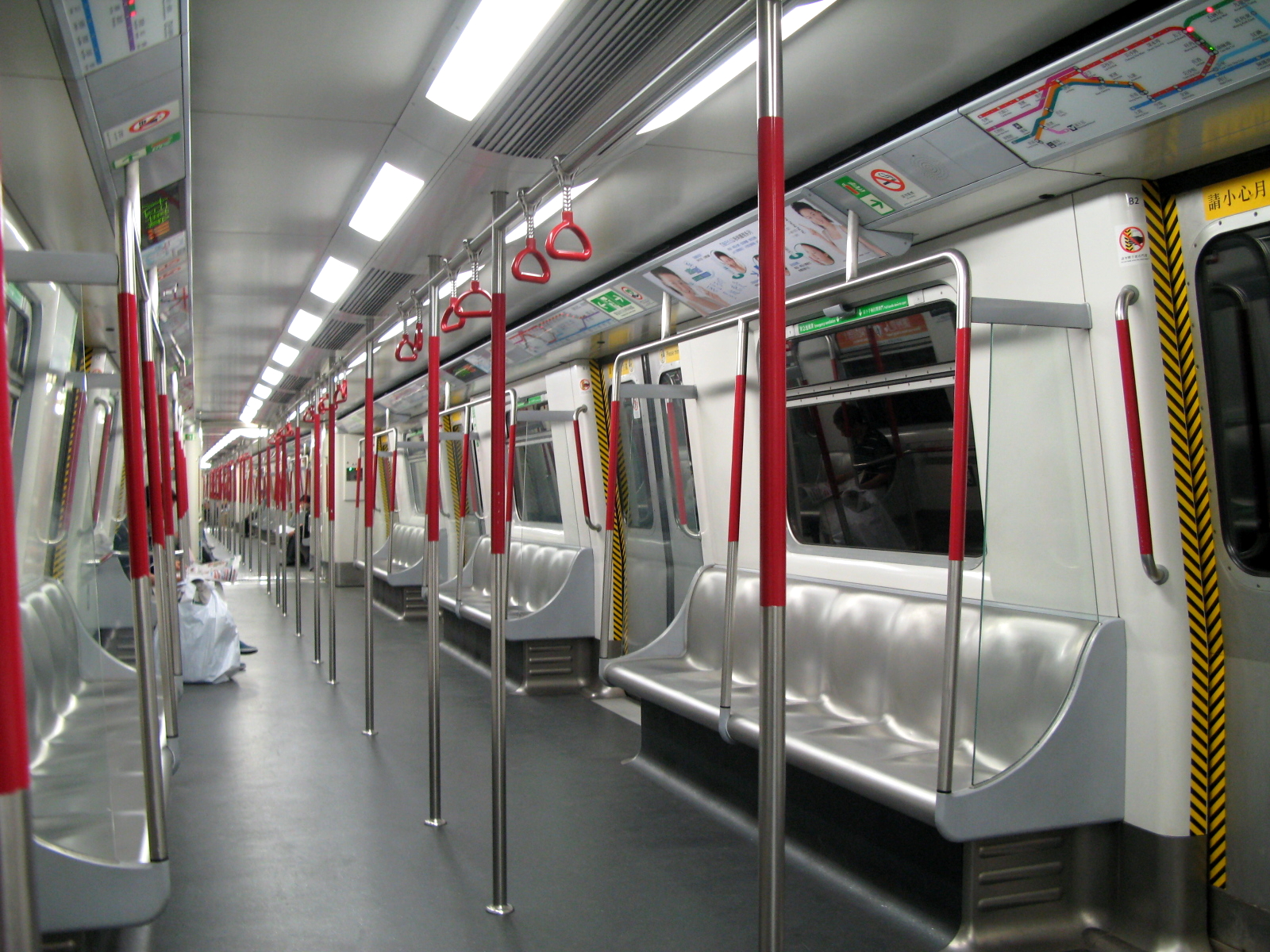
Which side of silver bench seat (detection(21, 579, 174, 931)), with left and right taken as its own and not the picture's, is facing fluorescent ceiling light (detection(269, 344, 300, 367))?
left

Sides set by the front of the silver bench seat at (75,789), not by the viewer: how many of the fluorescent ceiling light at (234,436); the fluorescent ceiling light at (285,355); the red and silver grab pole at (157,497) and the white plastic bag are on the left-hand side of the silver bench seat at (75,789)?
4

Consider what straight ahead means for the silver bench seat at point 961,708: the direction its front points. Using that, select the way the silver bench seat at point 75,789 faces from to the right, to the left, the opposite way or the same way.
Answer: the opposite way

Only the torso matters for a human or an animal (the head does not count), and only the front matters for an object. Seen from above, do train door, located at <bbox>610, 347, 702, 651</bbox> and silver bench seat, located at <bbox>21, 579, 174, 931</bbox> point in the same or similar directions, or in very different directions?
very different directions

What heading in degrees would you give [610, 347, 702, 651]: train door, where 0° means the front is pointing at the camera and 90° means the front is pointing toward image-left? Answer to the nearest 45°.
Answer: approximately 45°

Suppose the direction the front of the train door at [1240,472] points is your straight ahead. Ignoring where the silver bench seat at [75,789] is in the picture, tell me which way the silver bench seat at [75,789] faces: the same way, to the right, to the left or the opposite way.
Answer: the opposite way

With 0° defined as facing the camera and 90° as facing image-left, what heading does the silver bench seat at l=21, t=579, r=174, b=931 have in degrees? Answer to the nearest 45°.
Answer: approximately 270°

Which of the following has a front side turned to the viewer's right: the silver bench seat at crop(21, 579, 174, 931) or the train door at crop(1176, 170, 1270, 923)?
the silver bench seat
